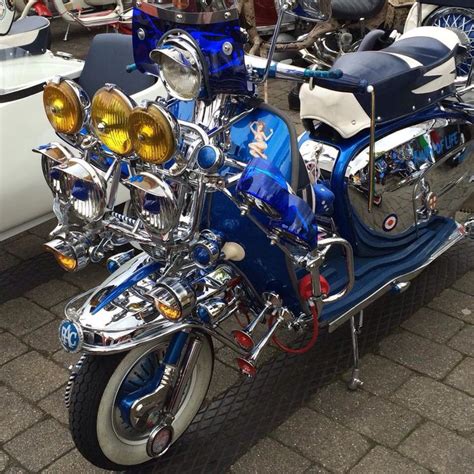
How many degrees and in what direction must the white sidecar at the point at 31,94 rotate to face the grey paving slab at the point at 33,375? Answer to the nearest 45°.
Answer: approximately 45° to its left

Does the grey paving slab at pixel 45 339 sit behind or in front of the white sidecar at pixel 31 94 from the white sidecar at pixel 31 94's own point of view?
in front

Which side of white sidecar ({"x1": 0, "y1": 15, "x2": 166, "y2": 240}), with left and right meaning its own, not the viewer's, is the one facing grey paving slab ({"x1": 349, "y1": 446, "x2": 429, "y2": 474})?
left

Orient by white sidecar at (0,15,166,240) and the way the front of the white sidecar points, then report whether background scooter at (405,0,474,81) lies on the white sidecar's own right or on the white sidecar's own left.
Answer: on the white sidecar's own left

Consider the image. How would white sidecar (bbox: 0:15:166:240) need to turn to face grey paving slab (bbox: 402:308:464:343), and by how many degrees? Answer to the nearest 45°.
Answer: approximately 90° to its left

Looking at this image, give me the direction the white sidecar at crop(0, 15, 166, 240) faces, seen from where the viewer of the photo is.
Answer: facing the viewer and to the left of the viewer

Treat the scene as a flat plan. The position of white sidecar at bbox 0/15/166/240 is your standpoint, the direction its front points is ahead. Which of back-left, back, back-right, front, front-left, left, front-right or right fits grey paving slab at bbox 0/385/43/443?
front-left

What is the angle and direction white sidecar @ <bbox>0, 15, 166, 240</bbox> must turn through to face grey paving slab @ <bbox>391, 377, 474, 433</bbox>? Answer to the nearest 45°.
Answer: approximately 90° to its left

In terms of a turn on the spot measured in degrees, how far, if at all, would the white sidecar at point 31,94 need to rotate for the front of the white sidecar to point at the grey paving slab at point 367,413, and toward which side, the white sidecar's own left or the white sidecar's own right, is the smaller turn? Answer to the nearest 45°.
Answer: approximately 90° to the white sidecar's own left

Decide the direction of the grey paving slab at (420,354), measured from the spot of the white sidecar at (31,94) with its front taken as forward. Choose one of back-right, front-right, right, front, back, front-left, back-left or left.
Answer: left

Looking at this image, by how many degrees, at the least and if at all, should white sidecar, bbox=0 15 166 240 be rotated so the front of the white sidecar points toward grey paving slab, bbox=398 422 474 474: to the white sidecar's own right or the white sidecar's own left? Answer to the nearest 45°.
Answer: approximately 90° to the white sidecar's own left

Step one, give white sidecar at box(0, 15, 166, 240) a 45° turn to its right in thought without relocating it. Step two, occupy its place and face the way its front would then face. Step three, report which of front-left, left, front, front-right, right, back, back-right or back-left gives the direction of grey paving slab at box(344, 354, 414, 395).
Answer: back-left
